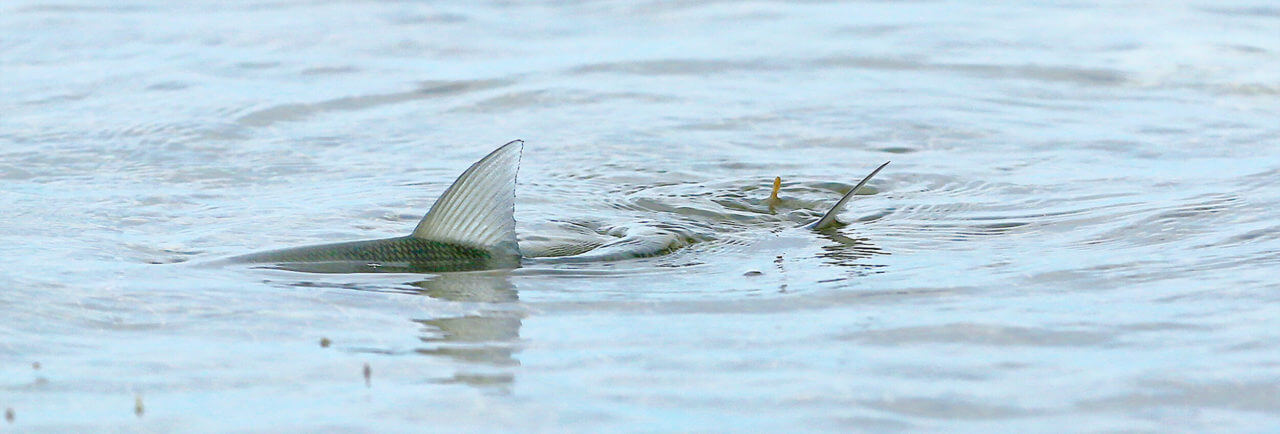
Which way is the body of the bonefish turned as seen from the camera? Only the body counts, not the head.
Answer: to the viewer's left
